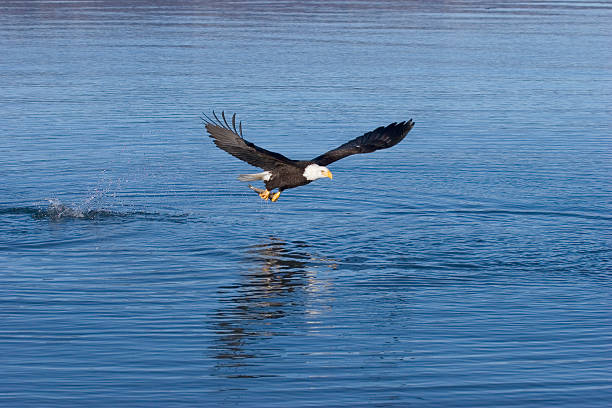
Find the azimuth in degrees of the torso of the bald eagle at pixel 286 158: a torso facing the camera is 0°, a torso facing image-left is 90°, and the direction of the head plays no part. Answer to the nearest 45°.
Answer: approximately 315°
